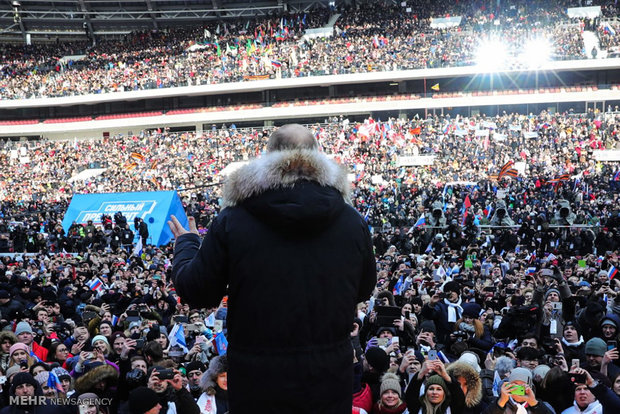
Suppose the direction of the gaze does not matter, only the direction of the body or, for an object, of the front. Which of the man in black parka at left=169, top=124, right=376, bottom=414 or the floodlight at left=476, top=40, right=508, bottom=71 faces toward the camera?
the floodlight

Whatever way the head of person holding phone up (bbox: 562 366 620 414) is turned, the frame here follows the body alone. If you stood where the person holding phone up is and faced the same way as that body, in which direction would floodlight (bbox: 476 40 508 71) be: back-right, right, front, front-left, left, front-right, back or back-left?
back-right

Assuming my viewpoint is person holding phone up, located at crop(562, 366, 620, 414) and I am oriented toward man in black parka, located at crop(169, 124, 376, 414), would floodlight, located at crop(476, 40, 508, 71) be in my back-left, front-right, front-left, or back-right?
back-right

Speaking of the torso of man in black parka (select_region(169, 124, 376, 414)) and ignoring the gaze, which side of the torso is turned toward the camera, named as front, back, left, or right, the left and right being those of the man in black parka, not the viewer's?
back

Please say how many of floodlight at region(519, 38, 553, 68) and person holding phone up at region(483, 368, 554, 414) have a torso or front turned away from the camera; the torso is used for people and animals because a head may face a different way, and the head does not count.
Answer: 0

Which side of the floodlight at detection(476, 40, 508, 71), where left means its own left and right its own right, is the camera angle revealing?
front

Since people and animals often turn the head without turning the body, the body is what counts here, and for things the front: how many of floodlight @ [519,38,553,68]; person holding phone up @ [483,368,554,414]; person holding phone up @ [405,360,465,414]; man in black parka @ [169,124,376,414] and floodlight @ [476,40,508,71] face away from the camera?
1

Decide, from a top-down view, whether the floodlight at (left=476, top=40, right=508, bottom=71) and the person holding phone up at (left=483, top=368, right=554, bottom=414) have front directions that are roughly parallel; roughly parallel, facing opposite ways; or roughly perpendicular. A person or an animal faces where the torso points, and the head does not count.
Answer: roughly parallel

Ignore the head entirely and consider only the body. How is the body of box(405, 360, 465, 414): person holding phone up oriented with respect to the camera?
toward the camera

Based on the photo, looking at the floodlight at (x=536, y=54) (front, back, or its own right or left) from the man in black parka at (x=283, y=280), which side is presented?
front

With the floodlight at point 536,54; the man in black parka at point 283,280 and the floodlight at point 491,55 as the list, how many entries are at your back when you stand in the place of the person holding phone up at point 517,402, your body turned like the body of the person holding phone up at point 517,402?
2

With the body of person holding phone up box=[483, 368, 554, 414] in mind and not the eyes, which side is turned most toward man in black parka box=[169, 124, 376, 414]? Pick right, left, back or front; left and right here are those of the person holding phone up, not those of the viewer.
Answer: front

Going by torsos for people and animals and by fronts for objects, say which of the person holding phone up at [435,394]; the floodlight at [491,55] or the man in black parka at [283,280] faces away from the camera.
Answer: the man in black parka

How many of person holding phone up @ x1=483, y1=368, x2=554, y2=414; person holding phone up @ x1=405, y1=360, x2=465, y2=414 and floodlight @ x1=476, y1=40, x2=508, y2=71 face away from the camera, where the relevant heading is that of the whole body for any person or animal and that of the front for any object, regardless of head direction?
0

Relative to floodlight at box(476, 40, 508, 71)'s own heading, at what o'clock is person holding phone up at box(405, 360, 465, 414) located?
The person holding phone up is roughly at 12 o'clock from the floodlight.

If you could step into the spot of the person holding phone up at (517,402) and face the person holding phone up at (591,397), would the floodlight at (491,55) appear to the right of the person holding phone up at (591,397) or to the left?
left

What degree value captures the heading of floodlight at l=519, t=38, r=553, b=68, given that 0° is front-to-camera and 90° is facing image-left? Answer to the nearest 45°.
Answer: approximately 0°

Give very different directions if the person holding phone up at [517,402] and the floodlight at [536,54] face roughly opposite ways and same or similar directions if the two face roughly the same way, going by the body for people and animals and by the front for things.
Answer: same or similar directions

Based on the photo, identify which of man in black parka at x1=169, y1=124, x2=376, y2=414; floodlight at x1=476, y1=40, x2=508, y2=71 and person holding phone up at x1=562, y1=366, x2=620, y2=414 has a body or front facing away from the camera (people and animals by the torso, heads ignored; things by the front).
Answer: the man in black parka
